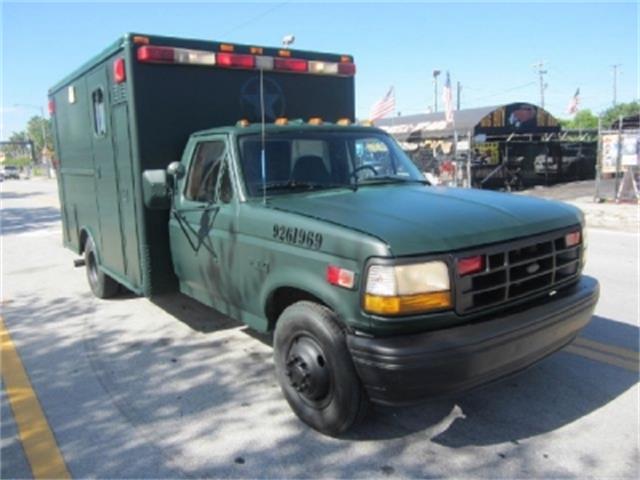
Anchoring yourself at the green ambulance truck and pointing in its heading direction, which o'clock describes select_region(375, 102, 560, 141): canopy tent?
The canopy tent is roughly at 8 o'clock from the green ambulance truck.

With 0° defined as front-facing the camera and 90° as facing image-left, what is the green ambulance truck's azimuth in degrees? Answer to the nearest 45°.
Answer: approximately 315°

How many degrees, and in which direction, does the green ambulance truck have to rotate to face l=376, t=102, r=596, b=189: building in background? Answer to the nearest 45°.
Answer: approximately 135° to its left
